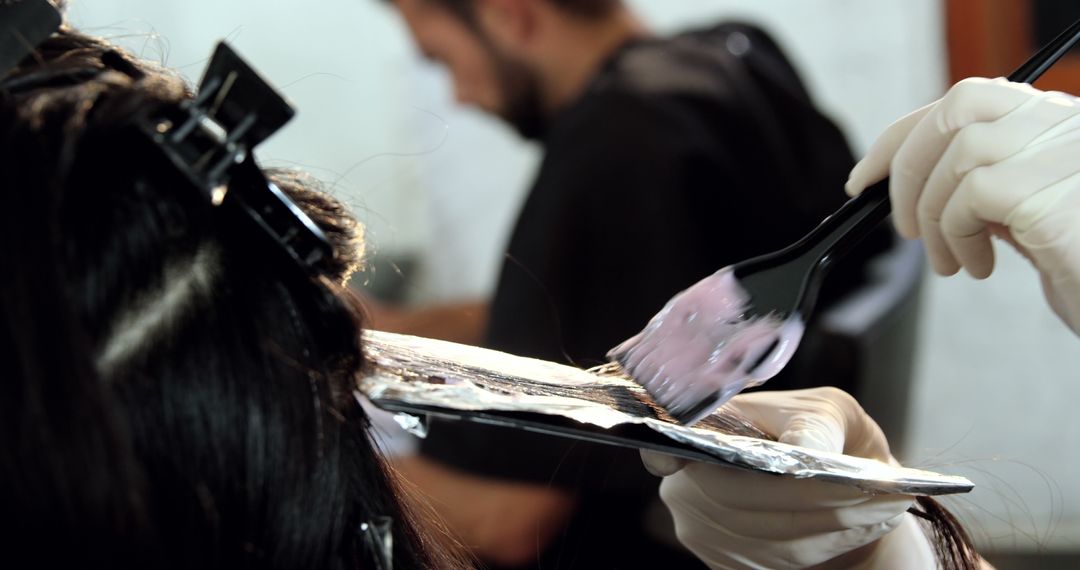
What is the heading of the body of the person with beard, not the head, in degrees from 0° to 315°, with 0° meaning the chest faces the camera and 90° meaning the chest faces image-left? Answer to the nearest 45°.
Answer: approximately 90°

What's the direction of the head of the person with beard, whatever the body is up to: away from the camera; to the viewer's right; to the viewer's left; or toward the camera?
to the viewer's left
